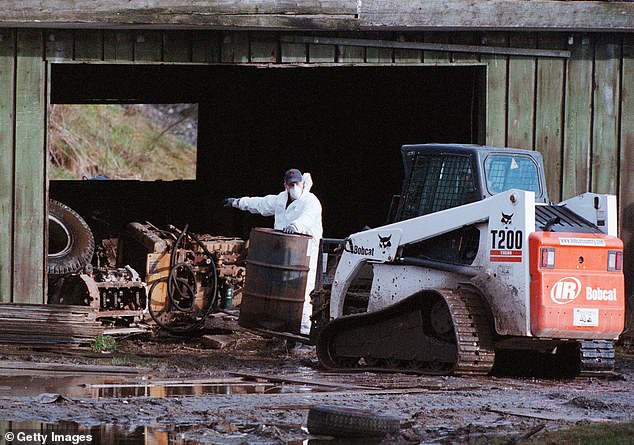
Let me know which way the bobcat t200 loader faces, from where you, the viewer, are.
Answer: facing away from the viewer and to the left of the viewer

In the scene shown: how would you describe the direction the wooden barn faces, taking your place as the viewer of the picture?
facing the viewer

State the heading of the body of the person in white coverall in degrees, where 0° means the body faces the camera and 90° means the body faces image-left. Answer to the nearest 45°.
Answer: approximately 45°

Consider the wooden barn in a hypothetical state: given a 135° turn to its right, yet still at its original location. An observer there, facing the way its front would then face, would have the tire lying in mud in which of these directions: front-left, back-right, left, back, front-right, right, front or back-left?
back-left

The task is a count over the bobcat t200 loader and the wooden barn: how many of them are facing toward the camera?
1
